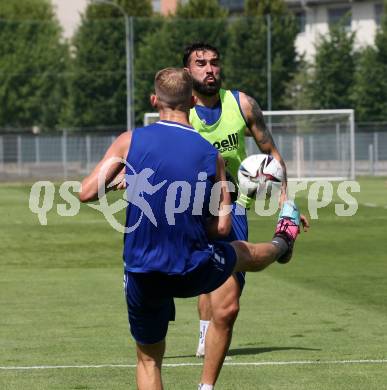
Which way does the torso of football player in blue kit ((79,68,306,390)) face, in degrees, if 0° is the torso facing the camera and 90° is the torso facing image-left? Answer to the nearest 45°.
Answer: approximately 180°
